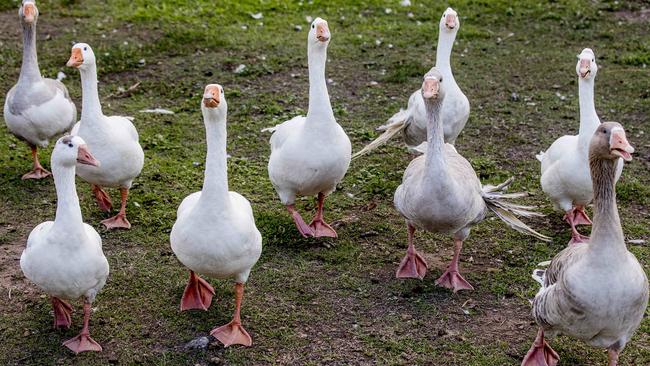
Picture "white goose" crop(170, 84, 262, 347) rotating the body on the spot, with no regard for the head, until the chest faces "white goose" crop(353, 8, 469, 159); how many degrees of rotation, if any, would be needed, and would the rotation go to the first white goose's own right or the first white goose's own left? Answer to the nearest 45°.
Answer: approximately 135° to the first white goose's own left

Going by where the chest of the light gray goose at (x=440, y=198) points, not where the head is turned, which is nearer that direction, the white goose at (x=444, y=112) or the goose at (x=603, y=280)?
the goose

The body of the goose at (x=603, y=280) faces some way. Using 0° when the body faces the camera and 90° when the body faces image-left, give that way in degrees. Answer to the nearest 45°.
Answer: approximately 315°

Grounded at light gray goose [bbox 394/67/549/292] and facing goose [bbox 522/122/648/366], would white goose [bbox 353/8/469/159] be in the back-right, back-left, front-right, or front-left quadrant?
back-left

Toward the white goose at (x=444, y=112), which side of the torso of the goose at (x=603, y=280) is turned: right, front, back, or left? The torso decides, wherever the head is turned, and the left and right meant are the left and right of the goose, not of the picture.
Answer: back

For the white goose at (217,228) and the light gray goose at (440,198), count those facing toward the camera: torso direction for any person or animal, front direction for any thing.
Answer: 2

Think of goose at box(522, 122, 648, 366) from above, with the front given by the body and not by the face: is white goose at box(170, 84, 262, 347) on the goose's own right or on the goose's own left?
on the goose's own right

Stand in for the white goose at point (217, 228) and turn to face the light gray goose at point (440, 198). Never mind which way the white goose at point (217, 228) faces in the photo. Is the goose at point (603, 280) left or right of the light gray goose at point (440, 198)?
right

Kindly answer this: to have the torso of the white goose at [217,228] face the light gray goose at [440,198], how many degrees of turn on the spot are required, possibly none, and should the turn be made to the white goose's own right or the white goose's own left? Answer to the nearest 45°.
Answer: approximately 90° to the white goose's own left

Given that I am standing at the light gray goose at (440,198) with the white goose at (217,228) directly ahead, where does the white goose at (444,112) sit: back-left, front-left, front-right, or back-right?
back-right

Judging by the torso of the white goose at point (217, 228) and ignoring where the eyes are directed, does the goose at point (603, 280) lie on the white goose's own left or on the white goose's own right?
on the white goose's own left
